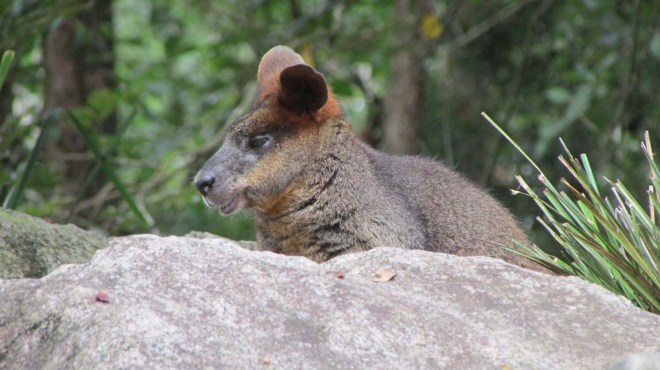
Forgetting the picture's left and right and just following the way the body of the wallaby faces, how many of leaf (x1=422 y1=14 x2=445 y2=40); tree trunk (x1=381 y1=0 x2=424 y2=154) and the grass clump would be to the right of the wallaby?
2

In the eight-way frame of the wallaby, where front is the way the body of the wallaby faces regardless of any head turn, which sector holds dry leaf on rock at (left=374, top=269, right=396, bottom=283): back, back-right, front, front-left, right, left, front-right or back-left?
left

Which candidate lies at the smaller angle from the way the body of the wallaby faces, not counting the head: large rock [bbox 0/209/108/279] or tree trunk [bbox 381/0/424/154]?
the large rock

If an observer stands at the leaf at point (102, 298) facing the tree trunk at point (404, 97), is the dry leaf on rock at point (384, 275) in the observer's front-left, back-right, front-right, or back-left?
front-right

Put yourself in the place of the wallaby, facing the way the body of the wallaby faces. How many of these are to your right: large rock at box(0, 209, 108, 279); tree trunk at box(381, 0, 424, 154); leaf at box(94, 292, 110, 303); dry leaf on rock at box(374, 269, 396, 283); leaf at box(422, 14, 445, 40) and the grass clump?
2

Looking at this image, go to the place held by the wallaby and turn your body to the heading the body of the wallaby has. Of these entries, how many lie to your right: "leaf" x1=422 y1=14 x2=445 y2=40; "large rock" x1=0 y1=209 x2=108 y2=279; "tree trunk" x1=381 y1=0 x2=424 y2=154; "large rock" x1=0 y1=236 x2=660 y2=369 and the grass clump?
2

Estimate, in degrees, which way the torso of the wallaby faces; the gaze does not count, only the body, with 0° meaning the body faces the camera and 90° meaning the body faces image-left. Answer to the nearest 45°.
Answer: approximately 90°

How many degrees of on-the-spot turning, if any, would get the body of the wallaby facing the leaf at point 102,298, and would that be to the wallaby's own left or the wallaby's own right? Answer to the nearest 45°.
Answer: approximately 90° to the wallaby's own left

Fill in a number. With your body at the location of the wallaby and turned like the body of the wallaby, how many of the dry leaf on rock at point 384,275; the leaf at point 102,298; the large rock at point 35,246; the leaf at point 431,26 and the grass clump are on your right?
1

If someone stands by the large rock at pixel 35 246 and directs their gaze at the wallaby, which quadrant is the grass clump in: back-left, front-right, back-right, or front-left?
front-right

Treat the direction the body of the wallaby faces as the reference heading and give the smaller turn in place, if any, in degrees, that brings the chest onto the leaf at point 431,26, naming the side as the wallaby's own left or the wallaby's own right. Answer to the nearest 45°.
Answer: approximately 90° to the wallaby's own right
